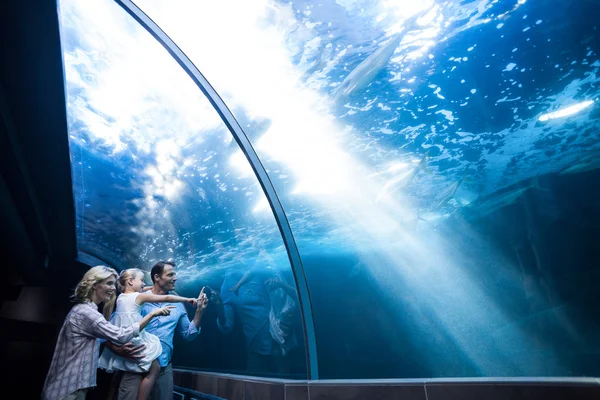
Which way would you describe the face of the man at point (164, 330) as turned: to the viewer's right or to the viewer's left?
to the viewer's right

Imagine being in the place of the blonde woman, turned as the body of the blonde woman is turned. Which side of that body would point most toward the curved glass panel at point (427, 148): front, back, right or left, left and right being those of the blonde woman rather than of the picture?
front

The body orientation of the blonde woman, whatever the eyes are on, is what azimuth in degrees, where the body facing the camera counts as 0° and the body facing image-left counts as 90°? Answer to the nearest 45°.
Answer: approximately 270°

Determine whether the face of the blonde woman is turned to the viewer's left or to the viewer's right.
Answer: to the viewer's right

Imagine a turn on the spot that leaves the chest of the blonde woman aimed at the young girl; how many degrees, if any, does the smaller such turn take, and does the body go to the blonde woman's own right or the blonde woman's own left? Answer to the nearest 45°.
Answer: approximately 45° to the blonde woman's own left

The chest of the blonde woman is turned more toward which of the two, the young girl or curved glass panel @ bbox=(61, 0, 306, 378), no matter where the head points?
the young girl

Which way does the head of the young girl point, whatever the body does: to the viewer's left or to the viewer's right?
to the viewer's right
